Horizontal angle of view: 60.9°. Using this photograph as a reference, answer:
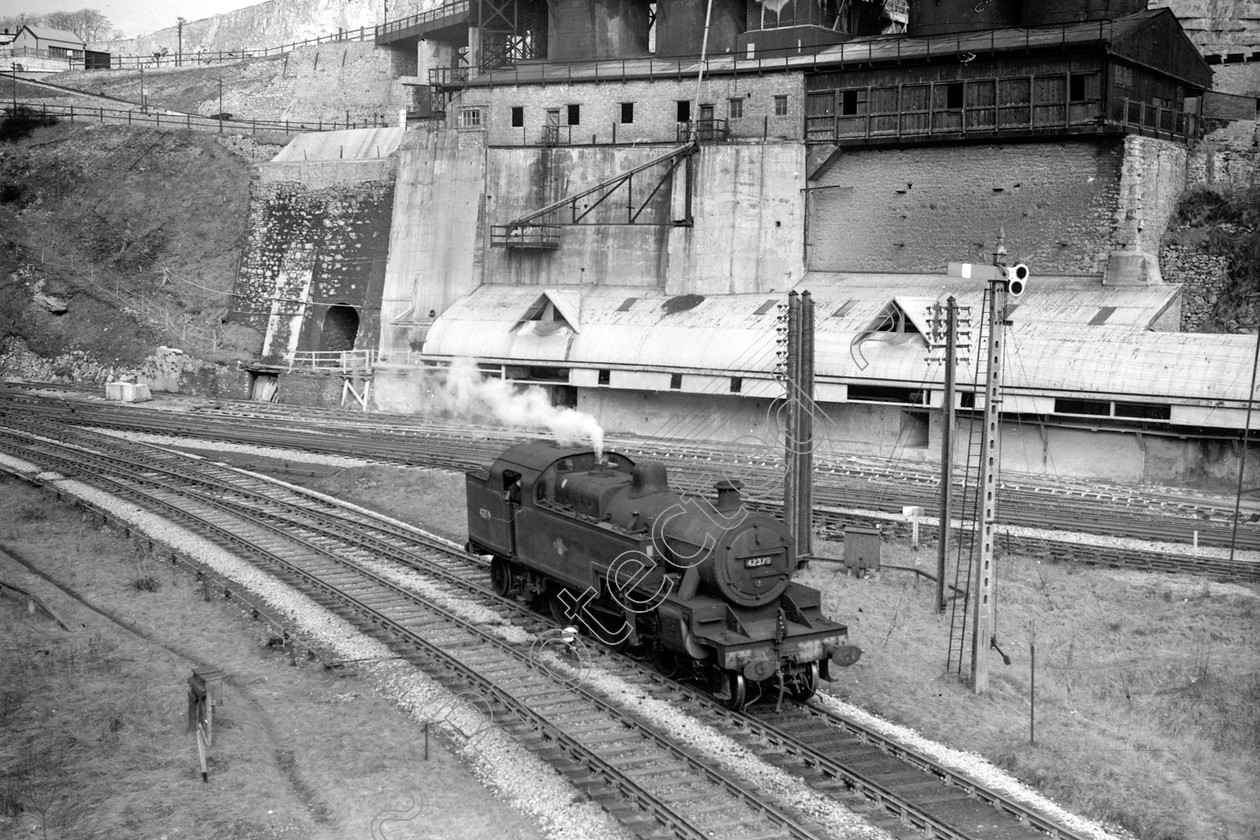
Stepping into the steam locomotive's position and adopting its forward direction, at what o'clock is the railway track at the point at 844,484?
The railway track is roughly at 8 o'clock from the steam locomotive.

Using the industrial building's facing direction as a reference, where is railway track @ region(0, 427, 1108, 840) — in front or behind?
in front

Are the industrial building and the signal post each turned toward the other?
no

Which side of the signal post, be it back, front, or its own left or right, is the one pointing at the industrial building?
back

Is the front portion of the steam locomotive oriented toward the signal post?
no

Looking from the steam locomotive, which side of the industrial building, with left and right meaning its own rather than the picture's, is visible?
front

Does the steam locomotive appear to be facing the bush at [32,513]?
no

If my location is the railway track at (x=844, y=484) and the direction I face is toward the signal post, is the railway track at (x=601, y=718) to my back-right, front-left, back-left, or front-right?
front-right

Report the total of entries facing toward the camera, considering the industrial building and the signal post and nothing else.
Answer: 2

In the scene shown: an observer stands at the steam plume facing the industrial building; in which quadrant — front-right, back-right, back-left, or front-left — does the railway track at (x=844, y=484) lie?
front-right

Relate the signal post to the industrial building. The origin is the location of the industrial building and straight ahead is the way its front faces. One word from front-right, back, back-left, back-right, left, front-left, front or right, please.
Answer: front

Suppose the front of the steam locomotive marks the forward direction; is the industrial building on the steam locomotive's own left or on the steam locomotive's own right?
on the steam locomotive's own left

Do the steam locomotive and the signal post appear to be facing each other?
no

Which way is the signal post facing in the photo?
toward the camera
